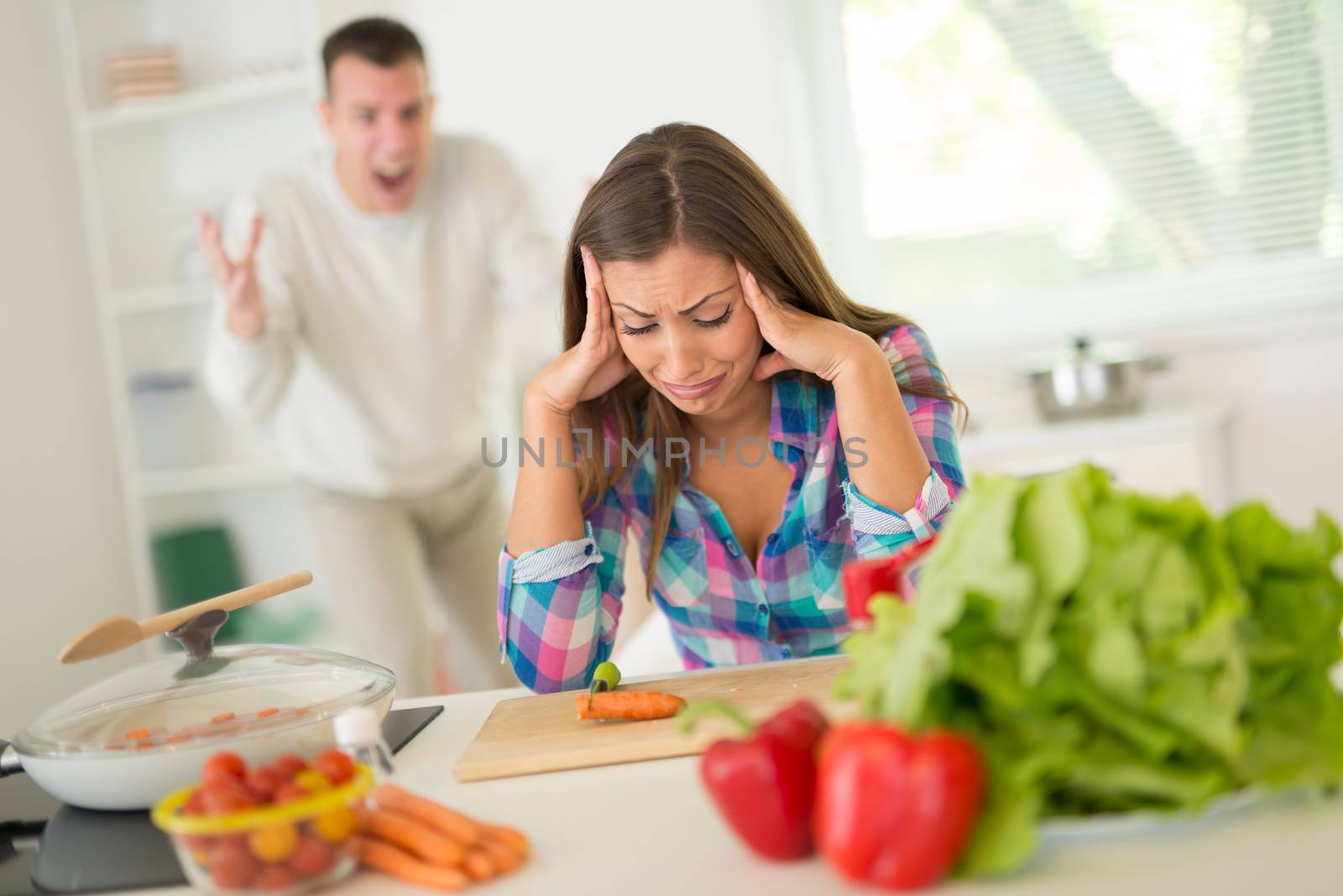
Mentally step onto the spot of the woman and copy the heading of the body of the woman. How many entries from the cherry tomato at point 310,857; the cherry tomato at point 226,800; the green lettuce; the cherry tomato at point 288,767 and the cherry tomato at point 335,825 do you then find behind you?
0

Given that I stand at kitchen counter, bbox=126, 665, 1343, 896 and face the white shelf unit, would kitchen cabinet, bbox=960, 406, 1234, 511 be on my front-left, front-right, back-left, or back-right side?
front-right

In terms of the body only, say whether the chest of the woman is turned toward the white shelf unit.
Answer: no

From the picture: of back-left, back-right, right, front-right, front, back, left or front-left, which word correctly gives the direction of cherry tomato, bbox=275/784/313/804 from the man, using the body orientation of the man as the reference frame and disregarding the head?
front

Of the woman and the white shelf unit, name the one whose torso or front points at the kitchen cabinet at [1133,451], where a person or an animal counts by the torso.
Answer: the white shelf unit

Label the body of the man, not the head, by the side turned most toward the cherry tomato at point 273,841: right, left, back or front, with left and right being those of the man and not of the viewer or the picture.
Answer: front

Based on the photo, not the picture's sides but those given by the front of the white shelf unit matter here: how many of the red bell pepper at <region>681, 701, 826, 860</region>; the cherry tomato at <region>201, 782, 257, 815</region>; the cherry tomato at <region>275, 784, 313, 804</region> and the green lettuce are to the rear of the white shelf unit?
0

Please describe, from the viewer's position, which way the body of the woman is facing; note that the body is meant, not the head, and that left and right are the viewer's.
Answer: facing the viewer

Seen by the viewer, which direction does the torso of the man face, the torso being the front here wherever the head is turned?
toward the camera

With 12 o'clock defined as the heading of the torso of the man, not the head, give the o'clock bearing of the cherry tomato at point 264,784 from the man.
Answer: The cherry tomato is roughly at 12 o'clock from the man.

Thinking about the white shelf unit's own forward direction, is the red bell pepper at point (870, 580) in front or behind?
in front

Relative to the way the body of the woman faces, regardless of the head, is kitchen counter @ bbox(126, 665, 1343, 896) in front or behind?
in front

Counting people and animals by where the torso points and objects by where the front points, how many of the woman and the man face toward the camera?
2

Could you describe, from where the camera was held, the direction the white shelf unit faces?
facing the viewer and to the right of the viewer

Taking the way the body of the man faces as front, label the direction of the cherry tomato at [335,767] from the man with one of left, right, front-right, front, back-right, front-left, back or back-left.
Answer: front

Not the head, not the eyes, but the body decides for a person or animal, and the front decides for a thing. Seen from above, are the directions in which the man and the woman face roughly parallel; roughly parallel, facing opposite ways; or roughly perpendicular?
roughly parallel

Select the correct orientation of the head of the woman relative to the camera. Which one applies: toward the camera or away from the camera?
toward the camera
